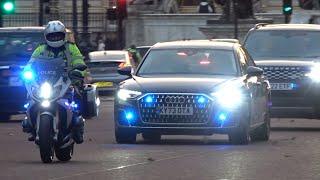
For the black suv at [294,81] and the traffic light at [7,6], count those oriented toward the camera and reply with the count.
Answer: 2

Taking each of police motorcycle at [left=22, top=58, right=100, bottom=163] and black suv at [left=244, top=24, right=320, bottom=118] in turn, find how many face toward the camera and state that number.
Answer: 2

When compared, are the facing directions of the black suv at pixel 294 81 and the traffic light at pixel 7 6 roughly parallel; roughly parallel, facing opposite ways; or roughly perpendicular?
roughly parallel

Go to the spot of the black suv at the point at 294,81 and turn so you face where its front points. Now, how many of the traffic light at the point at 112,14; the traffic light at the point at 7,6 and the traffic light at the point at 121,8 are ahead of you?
0

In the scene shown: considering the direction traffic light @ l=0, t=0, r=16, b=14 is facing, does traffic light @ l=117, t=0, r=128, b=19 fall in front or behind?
behind

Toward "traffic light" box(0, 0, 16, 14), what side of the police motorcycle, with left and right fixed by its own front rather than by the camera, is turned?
back

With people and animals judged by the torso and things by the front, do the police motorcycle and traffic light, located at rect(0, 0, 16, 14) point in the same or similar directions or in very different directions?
same or similar directions

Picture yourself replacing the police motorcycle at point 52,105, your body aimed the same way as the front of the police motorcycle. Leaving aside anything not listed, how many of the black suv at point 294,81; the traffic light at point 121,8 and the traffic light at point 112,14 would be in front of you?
0

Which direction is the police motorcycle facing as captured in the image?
toward the camera

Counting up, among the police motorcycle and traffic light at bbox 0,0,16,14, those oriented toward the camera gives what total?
2

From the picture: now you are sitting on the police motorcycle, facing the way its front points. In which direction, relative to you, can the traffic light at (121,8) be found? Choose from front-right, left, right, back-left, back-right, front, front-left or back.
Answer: back

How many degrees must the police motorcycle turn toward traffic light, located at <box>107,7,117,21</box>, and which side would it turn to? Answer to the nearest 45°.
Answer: approximately 180°

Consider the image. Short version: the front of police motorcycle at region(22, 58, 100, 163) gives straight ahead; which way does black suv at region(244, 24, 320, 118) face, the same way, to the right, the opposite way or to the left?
the same way

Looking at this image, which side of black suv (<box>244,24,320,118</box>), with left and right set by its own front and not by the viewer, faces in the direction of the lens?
front

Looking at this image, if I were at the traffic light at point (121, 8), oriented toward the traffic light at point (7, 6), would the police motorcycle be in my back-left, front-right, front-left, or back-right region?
front-left

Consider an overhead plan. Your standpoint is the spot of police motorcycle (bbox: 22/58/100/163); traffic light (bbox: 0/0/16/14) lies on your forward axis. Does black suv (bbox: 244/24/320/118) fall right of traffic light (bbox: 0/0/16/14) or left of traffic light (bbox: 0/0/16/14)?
right

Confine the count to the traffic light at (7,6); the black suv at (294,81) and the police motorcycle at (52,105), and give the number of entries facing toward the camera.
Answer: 3

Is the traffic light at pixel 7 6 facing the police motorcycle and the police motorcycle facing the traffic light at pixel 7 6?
no

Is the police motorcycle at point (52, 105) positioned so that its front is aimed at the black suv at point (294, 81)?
no

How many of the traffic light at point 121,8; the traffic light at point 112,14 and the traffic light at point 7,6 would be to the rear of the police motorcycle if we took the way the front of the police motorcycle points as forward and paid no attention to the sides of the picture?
3

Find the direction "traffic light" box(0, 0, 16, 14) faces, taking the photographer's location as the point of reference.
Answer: facing the viewer

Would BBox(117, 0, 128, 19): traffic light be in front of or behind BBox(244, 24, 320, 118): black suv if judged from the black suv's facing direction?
behind
